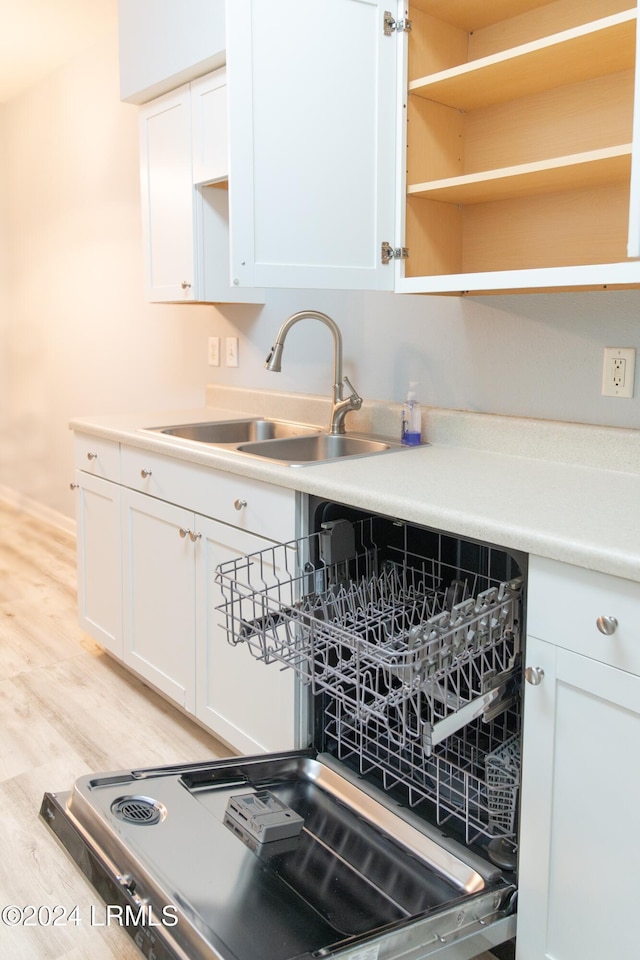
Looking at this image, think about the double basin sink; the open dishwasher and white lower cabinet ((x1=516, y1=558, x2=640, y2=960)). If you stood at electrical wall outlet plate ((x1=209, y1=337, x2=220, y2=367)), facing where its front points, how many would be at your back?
0

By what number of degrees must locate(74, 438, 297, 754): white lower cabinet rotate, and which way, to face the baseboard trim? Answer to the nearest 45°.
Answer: approximately 135° to its right

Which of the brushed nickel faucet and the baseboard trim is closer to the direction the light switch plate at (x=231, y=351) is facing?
the brushed nickel faucet

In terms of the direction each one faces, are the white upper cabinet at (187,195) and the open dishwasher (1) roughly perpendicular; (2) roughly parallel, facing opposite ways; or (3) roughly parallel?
roughly parallel

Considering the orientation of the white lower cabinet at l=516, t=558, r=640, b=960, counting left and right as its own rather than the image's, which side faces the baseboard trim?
right

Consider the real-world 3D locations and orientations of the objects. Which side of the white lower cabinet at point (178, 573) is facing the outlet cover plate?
left

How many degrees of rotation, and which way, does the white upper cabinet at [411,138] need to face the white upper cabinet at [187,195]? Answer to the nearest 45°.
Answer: approximately 90° to its right

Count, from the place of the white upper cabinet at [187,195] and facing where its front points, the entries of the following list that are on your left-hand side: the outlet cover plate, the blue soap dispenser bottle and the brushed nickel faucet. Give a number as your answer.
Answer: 3

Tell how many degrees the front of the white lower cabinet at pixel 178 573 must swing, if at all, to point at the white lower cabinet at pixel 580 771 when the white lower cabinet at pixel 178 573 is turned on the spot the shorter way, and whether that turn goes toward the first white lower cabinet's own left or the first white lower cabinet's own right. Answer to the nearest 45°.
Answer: approximately 90° to the first white lower cabinet's own left

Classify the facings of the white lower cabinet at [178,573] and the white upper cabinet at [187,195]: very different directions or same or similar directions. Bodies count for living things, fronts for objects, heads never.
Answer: same or similar directions

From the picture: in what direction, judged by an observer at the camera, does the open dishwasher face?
facing the viewer and to the left of the viewer

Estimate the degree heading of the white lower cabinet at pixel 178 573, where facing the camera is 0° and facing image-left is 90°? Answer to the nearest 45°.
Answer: approximately 45°

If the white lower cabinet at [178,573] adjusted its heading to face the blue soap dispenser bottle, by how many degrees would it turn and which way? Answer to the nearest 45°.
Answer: approximately 135° to its left

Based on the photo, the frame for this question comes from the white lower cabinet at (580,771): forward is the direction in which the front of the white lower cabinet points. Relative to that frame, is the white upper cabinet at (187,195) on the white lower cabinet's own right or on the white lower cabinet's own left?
on the white lower cabinet's own right
